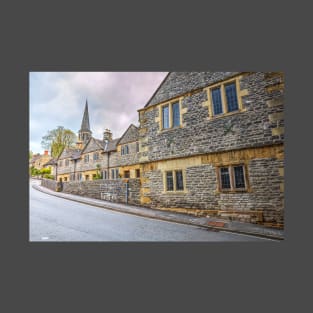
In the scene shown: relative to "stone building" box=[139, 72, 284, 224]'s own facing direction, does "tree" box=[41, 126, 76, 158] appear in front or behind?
behind

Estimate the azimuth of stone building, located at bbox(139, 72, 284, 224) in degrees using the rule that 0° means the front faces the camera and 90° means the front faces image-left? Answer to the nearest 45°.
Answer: approximately 45°
